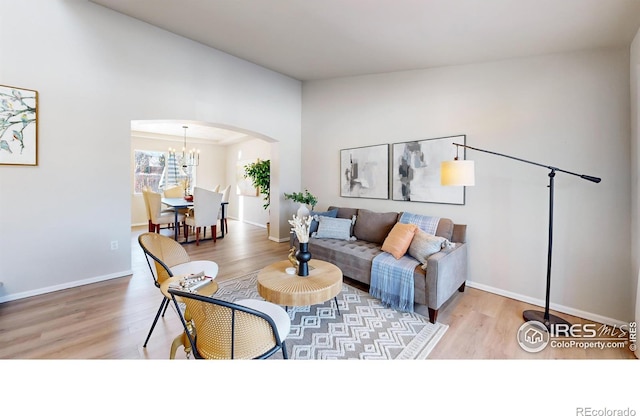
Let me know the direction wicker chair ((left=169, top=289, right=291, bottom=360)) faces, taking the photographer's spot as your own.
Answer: facing away from the viewer and to the right of the viewer

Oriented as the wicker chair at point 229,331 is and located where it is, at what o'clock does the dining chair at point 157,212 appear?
The dining chair is roughly at 10 o'clock from the wicker chair.

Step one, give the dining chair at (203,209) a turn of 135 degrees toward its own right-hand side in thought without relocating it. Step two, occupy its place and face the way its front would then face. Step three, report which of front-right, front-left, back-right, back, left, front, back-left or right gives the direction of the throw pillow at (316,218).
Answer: front-right

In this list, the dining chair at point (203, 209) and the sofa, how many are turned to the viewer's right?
0

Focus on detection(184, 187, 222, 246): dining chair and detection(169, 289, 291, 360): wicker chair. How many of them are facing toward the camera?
0

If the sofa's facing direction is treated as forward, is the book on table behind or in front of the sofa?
in front

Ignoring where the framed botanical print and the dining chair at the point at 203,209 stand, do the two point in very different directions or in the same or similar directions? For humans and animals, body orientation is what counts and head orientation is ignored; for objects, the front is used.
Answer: very different directions

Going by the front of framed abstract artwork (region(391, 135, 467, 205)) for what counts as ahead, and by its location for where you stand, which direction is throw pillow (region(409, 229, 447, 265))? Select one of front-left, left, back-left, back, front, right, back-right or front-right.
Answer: front-left

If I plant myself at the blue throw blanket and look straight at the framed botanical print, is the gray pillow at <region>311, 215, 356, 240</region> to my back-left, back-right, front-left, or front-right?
front-right

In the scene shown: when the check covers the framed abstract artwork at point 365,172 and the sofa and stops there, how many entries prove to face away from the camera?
0

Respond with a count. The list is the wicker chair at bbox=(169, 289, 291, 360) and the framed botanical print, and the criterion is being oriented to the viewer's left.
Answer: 0

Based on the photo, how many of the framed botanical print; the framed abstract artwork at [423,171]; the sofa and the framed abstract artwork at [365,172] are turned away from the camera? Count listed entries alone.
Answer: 0

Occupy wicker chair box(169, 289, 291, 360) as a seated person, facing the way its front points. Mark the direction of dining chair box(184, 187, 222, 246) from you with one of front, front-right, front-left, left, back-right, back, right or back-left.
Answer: front-left

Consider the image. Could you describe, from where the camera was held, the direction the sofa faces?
facing the viewer and to the left of the viewer

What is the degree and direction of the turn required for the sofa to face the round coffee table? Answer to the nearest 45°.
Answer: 0° — it already faces it

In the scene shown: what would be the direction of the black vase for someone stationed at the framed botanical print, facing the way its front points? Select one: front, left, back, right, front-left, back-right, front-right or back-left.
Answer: front

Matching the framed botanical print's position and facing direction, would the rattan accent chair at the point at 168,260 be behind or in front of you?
in front
